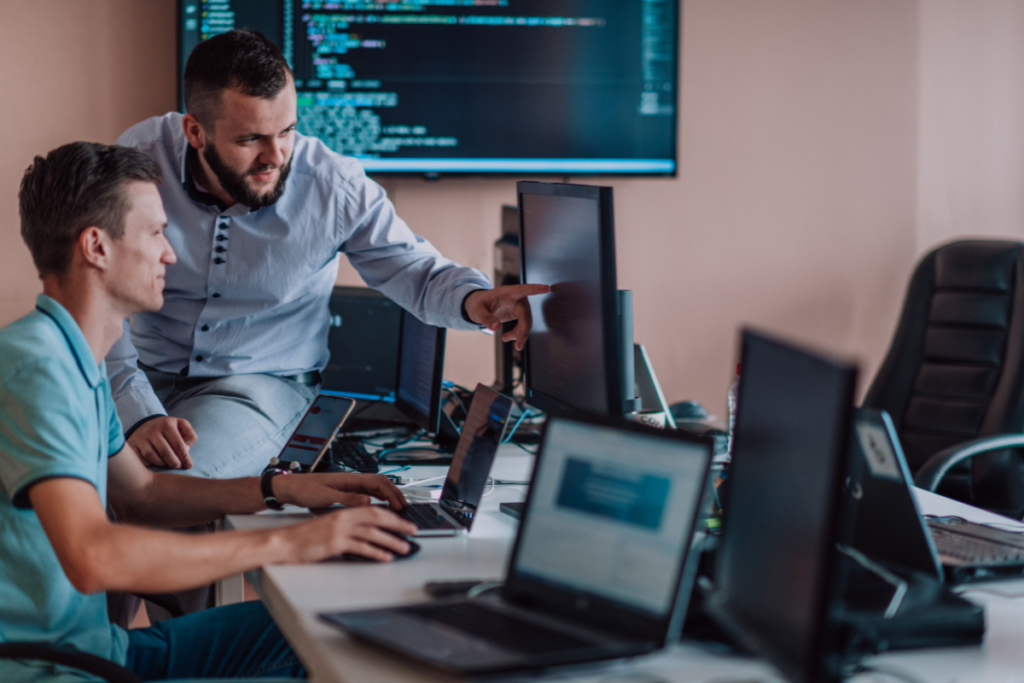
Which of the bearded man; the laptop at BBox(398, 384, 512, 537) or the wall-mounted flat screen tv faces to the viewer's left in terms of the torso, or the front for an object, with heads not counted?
the laptop

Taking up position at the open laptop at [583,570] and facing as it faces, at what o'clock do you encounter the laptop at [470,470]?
The laptop is roughly at 4 o'clock from the open laptop.

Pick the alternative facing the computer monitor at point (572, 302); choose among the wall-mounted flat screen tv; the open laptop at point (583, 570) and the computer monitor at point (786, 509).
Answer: the wall-mounted flat screen tv

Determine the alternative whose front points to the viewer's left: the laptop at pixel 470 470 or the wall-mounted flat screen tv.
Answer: the laptop

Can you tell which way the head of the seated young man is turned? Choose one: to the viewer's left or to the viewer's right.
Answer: to the viewer's right

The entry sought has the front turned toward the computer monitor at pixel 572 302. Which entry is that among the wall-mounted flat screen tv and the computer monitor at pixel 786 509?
the wall-mounted flat screen tv

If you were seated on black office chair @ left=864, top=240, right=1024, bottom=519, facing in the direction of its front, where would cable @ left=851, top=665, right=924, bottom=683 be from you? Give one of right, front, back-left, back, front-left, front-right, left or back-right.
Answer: front-left

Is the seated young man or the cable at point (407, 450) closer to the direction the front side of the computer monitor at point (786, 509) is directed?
the seated young man

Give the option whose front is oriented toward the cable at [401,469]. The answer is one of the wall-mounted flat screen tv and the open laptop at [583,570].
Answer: the wall-mounted flat screen tv

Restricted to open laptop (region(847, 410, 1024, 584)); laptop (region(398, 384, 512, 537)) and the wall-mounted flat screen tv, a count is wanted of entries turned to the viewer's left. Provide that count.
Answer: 1

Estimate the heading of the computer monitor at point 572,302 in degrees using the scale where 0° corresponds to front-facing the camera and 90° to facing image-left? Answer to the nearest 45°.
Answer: approximately 45°

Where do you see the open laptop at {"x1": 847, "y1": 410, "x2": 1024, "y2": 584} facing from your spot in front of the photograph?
facing away from the viewer and to the right of the viewer
